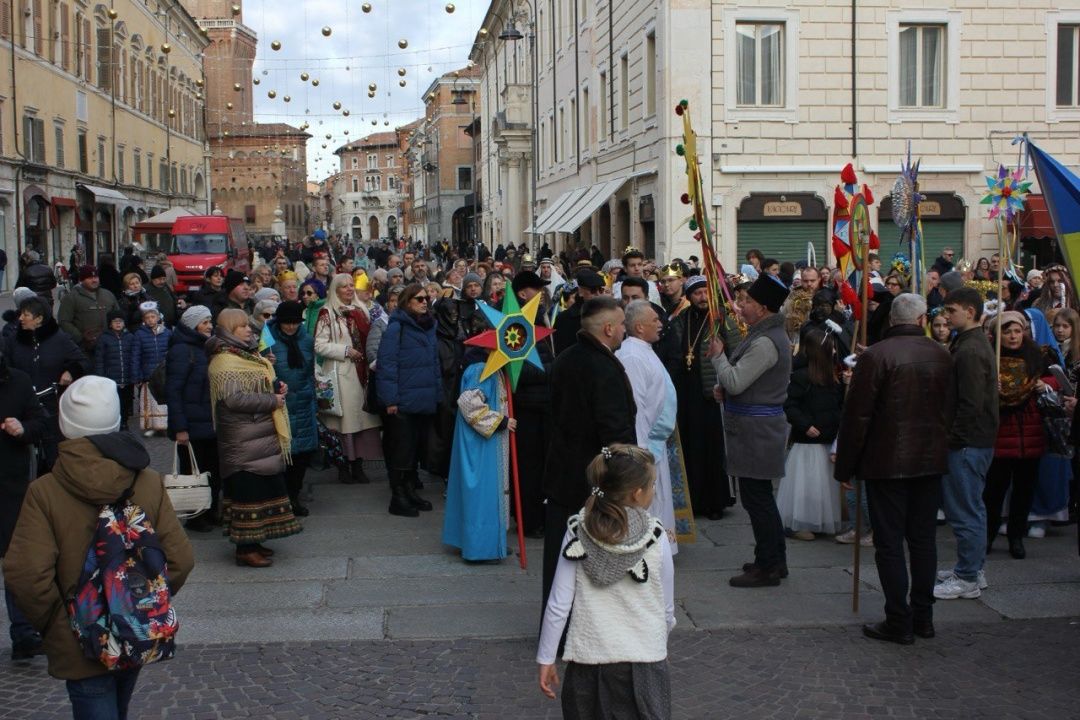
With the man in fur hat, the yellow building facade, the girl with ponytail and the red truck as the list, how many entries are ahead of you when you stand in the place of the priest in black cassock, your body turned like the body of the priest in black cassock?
2

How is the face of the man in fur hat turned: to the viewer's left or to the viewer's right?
to the viewer's left

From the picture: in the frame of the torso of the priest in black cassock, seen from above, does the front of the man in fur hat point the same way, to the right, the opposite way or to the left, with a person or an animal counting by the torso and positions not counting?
to the right

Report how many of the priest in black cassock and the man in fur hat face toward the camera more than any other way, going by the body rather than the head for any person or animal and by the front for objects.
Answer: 1

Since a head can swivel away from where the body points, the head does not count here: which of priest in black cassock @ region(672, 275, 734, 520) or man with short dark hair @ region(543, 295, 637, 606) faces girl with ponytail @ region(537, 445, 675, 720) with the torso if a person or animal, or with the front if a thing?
the priest in black cassock

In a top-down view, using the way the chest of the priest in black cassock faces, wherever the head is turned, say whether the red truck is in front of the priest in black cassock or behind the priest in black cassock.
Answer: behind

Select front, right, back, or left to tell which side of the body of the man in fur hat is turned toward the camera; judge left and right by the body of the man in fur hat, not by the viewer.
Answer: left

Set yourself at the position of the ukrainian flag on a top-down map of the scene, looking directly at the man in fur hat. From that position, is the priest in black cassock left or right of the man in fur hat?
right

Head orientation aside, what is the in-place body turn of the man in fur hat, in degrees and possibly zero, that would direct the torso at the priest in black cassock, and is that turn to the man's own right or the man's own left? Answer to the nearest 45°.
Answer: approximately 90° to the man's own right

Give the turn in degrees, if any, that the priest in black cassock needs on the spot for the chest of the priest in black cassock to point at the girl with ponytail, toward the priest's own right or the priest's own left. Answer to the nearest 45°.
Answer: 0° — they already face them

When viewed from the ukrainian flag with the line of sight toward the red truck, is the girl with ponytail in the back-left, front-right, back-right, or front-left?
back-left

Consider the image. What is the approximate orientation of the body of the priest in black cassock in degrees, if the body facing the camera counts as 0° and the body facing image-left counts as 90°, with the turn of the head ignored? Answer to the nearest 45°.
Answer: approximately 0°
